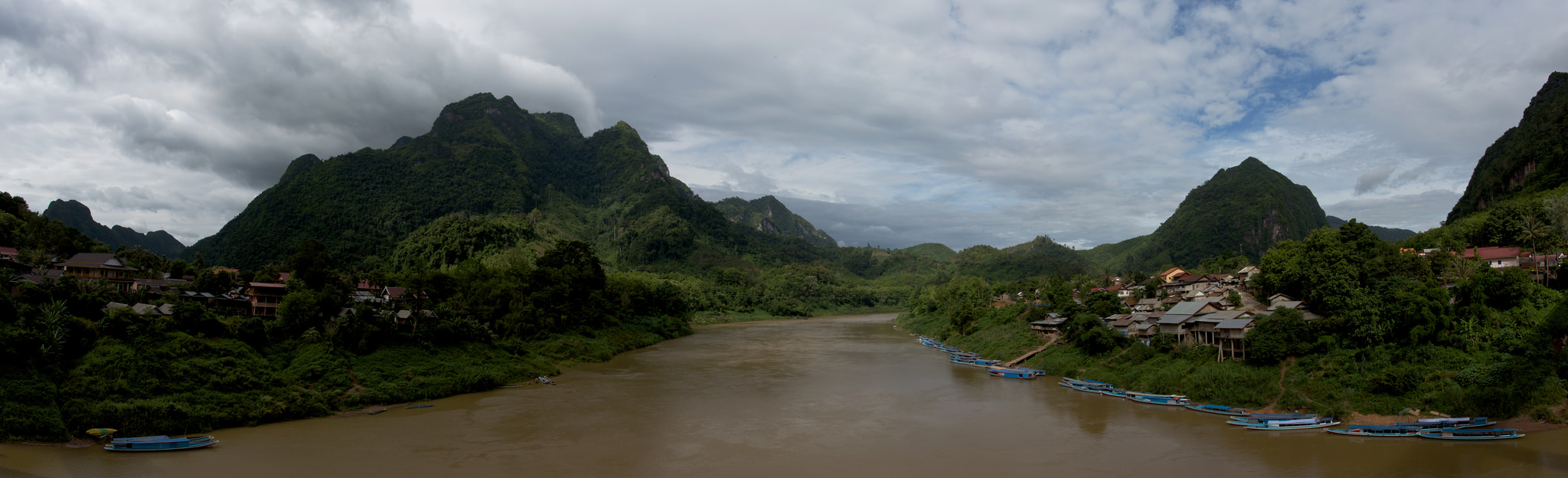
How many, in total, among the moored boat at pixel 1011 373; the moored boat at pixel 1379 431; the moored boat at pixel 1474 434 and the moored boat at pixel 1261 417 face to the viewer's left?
4

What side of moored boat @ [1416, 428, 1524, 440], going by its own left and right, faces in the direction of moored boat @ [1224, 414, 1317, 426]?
front

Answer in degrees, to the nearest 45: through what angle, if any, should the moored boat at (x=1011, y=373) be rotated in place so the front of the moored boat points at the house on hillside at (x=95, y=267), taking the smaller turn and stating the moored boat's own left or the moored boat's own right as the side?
0° — it already faces it

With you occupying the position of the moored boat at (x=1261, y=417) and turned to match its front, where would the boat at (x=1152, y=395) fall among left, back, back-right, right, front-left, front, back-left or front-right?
front-right

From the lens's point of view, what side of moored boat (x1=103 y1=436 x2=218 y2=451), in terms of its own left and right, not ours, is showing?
right

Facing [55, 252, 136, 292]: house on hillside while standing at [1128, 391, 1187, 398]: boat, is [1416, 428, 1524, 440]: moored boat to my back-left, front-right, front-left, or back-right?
back-left

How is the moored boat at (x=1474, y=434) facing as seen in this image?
to the viewer's left

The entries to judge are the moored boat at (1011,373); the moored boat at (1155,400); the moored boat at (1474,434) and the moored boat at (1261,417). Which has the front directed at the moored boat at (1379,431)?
the moored boat at (1474,434)

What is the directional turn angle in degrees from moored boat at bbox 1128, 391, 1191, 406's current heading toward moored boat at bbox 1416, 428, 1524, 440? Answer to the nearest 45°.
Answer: approximately 135° to its left

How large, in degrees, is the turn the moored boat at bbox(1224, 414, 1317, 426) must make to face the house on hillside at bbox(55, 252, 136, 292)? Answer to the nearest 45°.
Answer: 0° — it already faces it

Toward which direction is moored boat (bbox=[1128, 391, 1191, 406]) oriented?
to the viewer's left

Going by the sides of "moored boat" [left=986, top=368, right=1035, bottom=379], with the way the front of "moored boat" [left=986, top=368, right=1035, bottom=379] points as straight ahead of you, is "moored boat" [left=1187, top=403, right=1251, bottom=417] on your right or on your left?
on your left

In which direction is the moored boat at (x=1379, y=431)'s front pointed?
to the viewer's left

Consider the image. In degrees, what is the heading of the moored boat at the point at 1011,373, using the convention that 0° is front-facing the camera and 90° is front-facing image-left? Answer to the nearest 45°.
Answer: approximately 90°
